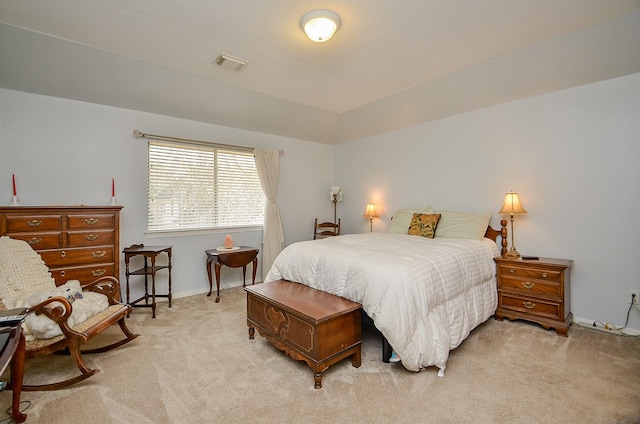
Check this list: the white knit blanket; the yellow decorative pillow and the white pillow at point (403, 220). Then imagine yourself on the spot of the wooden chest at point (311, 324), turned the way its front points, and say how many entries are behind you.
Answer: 2

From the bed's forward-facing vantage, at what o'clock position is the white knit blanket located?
The white knit blanket is roughly at 1 o'clock from the bed.

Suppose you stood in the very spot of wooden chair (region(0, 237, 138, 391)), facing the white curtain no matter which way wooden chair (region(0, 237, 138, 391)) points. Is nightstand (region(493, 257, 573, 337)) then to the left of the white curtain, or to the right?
right

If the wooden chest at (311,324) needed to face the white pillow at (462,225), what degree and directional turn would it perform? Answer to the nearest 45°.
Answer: approximately 180°

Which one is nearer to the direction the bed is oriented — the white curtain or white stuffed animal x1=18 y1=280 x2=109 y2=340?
the white stuffed animal

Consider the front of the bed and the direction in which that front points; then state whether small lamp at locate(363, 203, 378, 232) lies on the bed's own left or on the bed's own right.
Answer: on the bed's own right

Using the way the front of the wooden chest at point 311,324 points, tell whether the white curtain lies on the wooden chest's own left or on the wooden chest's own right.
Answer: on the wooden chest's own right

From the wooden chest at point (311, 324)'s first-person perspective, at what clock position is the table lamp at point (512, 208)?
The table lamp is roughly at 7 o'clock from the wooden chest.

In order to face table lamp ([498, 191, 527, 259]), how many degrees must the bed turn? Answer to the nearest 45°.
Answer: approximately 180°

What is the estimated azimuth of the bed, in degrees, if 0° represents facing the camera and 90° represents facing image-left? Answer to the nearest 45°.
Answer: approximately 45°

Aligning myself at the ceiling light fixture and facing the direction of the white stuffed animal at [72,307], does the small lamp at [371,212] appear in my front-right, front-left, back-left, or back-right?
back-right

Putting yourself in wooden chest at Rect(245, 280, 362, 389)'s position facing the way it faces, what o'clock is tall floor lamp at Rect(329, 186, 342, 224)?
The tall floor lamp is roughly at 5 o'clock from the wooden chest.

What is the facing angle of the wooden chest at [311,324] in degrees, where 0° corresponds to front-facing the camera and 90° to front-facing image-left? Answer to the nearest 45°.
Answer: approximately 45°

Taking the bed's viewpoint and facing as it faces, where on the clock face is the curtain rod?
The curtain rod is roughly at 2 o'clock from the bed.
